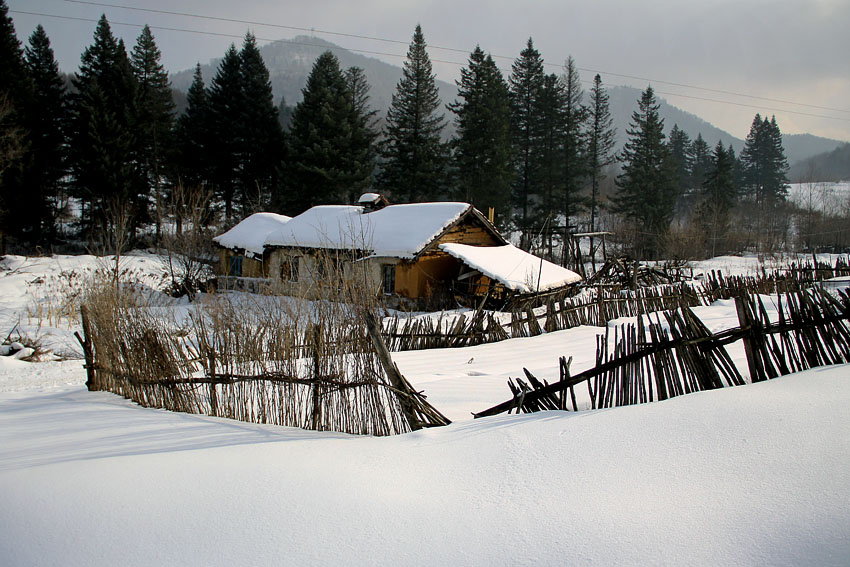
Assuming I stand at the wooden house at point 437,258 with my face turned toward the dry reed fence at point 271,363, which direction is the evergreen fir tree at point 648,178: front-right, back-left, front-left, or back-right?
back-left

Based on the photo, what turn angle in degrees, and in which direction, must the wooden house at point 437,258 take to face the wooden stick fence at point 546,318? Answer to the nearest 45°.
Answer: approximately 45° to its left

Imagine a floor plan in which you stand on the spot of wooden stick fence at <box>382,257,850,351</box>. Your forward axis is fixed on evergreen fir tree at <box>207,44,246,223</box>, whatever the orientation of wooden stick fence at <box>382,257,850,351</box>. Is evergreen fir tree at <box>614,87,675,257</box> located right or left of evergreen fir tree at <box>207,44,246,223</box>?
right

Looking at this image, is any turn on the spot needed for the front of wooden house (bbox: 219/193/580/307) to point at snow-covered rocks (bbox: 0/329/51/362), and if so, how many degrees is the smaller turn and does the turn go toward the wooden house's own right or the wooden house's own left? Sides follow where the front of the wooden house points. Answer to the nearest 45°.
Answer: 0° — it already faces it

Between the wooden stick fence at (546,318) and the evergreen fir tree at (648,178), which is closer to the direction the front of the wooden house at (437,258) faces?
the wooden stick fence

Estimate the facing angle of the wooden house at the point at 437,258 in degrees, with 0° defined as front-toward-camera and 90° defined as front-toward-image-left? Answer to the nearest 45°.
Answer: approximately 45°

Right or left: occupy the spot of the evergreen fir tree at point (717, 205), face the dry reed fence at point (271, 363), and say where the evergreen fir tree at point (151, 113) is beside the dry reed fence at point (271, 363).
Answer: right

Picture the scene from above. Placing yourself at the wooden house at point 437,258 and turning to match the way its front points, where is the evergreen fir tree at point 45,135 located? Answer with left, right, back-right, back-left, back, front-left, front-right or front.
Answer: right

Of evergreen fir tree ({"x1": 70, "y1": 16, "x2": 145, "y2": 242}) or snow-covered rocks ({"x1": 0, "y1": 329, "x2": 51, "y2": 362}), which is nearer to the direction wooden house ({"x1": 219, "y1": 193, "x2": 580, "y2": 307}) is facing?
the snow-covered rocks

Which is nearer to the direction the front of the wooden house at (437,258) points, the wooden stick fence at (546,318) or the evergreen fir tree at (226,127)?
the wooden stick fence

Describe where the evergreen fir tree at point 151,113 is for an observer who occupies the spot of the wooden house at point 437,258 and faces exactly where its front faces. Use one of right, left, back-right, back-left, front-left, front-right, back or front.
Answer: right

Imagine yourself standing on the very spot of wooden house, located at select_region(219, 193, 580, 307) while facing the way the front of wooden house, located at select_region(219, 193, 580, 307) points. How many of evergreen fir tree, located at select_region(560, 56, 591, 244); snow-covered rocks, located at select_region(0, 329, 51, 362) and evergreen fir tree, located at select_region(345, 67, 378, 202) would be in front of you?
1

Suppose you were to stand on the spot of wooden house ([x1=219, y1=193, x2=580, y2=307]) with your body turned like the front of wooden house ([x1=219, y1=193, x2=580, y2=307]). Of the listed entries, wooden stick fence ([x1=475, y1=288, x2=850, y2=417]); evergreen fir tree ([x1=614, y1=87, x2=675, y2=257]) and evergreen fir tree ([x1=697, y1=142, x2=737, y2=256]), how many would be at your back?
2

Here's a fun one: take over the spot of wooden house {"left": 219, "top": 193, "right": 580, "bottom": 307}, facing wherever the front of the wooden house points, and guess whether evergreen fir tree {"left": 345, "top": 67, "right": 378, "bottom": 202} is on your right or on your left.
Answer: on your right
